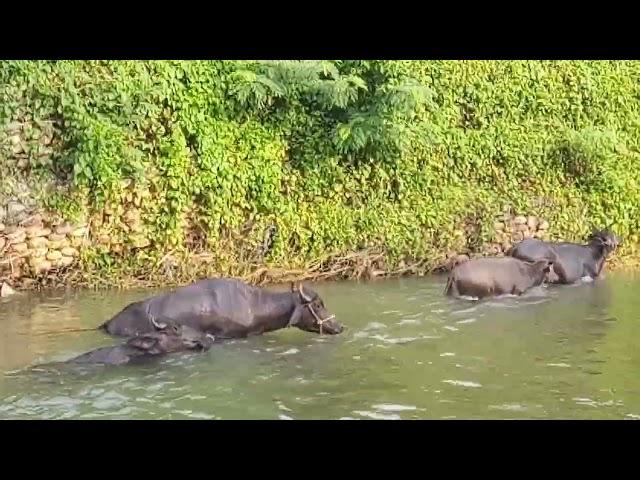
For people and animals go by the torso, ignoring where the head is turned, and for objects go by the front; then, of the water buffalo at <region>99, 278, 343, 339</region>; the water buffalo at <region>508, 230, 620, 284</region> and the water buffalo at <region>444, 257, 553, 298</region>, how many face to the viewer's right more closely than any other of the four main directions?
3

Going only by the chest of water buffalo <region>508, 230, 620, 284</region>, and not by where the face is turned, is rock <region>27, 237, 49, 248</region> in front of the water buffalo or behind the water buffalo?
behind

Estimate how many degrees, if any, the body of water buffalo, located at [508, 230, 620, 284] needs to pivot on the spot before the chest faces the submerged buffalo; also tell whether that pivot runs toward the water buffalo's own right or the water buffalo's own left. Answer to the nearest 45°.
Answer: approximately 135° to the water buffalo's own right

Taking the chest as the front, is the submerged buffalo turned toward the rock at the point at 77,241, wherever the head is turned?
no

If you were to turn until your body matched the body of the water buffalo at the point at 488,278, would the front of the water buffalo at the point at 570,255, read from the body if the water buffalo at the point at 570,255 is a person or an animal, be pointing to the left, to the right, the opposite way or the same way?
the same way

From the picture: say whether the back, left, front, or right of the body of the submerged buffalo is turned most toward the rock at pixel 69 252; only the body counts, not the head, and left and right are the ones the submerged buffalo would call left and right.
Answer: left

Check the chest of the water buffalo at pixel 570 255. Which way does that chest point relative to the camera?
to the viewer's right

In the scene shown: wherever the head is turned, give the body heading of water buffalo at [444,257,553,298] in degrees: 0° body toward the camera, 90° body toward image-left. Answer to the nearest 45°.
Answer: approximately 270°

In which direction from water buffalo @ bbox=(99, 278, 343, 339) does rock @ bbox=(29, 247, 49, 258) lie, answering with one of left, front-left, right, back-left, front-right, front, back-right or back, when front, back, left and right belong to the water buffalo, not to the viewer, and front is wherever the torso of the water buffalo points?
back-left

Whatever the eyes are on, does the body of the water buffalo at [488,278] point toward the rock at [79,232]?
no

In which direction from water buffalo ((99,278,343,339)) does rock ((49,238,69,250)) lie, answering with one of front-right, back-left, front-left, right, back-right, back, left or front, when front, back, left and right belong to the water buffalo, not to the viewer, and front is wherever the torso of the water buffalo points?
back-left

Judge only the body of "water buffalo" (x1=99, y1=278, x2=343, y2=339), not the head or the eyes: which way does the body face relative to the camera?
to the viewer's right

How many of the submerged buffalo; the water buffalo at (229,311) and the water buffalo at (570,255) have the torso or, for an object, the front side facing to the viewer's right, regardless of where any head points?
3

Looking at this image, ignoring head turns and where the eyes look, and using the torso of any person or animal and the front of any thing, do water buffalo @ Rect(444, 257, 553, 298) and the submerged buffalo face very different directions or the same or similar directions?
same or similar directions

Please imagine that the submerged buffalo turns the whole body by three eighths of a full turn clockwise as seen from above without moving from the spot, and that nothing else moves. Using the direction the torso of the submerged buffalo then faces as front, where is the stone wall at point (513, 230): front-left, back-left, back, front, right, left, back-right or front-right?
back

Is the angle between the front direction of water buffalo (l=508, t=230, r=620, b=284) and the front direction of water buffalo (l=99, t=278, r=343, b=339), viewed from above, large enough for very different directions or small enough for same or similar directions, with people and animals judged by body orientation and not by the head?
same or similar directions

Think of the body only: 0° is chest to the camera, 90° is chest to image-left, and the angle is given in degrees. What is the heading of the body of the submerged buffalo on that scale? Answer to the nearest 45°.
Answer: approximately 270°
